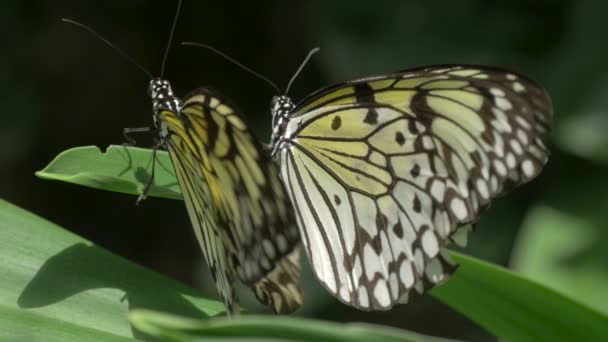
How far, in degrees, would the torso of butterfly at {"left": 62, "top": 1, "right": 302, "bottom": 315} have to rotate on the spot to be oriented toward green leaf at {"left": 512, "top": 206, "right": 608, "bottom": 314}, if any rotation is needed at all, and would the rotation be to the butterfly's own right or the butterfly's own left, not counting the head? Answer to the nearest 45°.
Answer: approximately 90° to the butterfly's own right

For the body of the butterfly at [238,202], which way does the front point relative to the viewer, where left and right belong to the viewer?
facing away from the viewer and to the left of the viewer
